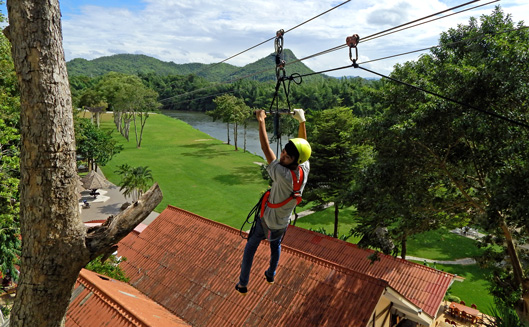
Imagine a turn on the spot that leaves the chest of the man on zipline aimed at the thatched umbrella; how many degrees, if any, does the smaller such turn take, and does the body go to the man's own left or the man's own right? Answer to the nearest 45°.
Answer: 0° — they already face it

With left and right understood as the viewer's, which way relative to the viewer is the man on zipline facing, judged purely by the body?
facing away from the viewer and to the left of the viewer

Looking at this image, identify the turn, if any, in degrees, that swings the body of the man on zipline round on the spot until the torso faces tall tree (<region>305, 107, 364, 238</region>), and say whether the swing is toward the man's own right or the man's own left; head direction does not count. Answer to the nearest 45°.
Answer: approximately 45° to the man's own right

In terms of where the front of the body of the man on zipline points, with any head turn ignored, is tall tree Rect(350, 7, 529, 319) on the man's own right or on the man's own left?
on the man's own right

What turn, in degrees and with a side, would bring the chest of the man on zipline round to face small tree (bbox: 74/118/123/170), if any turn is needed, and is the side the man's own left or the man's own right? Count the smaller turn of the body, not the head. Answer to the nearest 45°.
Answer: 0° — they already face it
